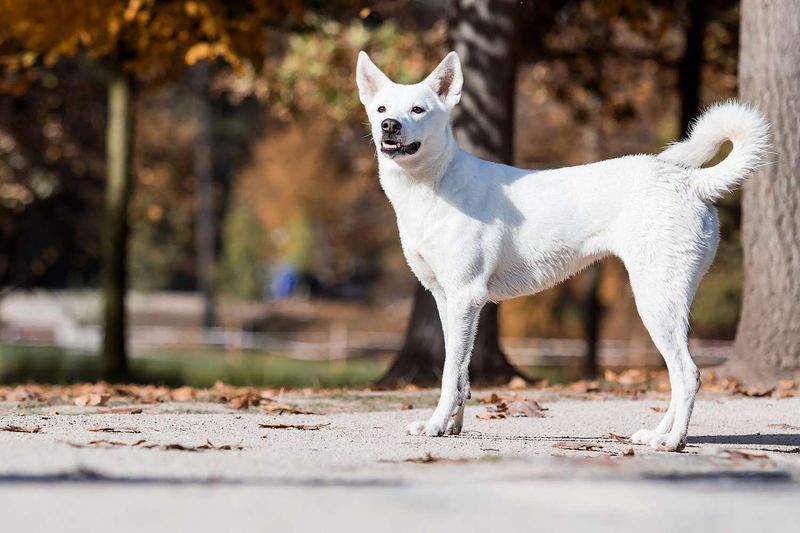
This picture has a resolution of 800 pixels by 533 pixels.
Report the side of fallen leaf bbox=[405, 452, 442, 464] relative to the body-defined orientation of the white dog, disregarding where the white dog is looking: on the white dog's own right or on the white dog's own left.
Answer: on the white dog's own left

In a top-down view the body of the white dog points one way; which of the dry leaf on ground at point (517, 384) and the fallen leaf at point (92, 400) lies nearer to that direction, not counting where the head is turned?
the fallen leaf

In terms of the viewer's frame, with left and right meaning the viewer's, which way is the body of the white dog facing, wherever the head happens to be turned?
facing to the left of the viewer

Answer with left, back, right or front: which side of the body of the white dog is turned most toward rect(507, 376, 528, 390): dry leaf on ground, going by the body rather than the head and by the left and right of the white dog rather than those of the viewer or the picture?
right

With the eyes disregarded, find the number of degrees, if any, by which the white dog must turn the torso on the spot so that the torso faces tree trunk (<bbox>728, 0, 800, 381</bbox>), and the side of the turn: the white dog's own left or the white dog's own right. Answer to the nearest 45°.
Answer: approximately 135° to the white dog's own right

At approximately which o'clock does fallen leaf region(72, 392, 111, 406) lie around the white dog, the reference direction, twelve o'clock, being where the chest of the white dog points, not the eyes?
The fallen leaf is roughly at 1 o'clock from the white dog.

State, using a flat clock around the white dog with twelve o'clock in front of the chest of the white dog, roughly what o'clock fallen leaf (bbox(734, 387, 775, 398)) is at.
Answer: The fallen leaf is roughly at 4 o'clock from the white dog.

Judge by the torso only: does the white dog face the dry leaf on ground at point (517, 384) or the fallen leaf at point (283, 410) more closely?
the fallen leaf

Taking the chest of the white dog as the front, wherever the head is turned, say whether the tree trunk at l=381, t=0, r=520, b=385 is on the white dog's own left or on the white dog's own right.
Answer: on the white dog's own right

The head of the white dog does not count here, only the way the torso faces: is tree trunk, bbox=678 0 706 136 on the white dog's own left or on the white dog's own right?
on the white dog's own right

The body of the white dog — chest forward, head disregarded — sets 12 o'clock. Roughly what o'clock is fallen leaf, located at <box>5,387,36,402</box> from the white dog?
The fallen leaf is roughly at 1 o'clock from the white dog.

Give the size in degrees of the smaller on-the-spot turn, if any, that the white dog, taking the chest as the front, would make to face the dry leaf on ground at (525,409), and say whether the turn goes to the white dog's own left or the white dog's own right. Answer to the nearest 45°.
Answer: approximately 90° to the white dog's own right

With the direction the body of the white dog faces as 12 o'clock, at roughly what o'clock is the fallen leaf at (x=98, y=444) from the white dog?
The fallen leaf is roughly at 11 o'clock from the white dog.

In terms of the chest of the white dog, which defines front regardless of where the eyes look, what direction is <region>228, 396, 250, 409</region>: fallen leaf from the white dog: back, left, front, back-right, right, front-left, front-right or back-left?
front-right
